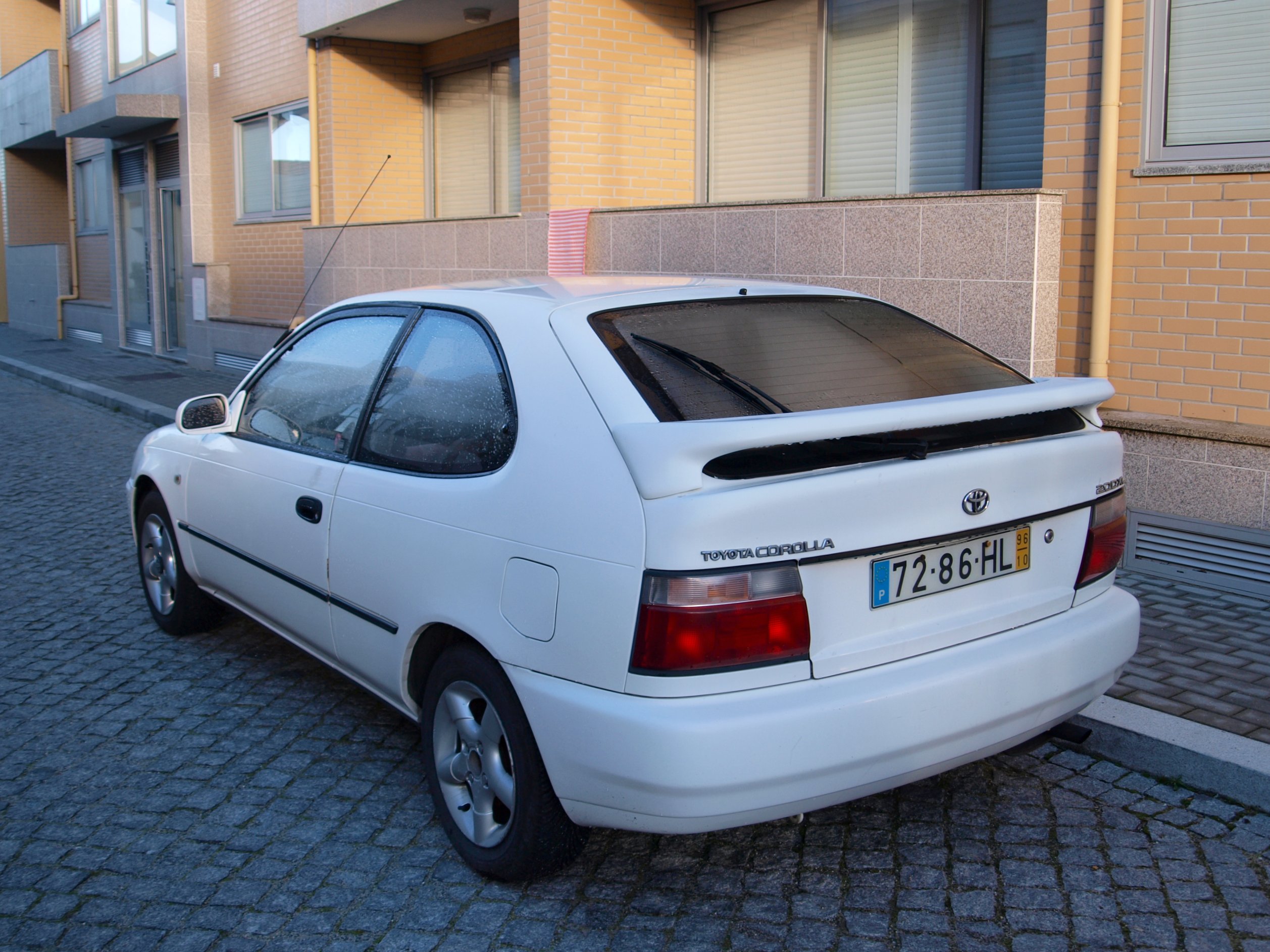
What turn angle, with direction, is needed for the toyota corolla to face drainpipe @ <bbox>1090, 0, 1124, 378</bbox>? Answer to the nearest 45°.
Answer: approximately 90° to its right

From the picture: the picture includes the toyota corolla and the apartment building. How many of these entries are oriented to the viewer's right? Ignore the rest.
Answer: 0

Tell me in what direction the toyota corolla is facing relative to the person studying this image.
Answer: facing away from the viewer and to the left of the viewer

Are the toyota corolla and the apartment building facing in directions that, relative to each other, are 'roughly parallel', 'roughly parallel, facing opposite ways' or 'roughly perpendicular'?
roughly perpendicular

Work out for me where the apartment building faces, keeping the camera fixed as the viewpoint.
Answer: facing the viewer and to the left of the viewer
